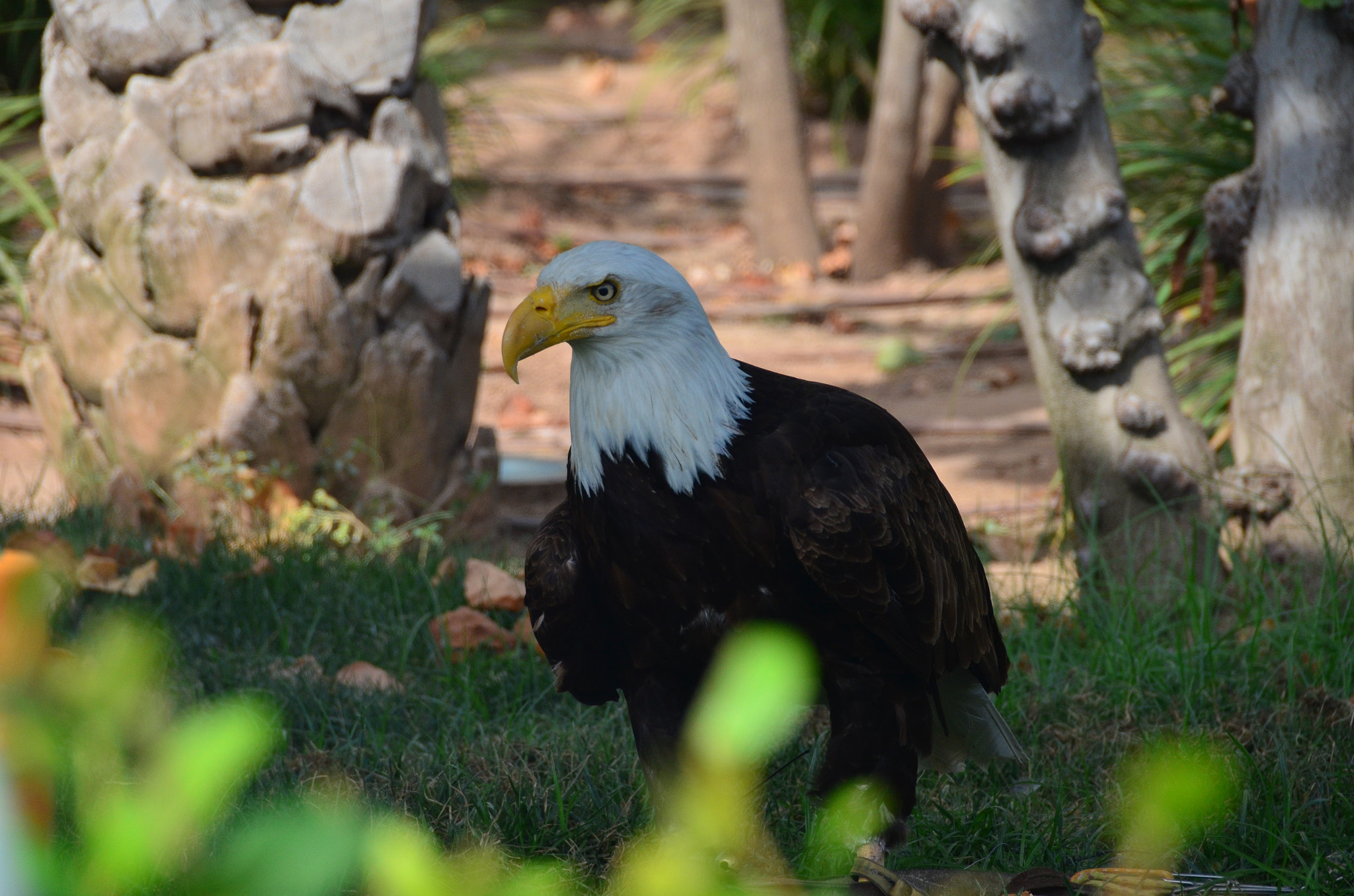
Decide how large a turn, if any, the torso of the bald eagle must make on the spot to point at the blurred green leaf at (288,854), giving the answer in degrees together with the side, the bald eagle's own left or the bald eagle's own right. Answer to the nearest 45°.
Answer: approximately 45° to the bald eagle's own left

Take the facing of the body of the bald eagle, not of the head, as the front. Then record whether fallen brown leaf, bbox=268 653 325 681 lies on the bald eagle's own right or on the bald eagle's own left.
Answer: on the bald eagle's own right

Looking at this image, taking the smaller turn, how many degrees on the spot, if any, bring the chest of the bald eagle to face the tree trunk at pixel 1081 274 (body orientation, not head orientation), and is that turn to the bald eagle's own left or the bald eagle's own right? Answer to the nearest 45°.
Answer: approximately 180°

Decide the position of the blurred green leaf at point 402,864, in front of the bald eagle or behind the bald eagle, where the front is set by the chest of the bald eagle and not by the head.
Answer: in front

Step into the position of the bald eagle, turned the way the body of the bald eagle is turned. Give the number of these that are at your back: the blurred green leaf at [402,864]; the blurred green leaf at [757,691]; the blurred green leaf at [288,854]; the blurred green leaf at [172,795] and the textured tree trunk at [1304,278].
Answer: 1

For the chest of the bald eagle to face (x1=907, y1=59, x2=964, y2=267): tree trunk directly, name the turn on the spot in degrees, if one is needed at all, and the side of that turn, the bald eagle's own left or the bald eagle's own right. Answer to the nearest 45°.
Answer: approximately 135° to the bald eagle's own right

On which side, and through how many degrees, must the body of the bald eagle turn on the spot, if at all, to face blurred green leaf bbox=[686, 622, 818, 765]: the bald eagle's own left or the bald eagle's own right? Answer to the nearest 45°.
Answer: approximately 45° to the bald eagle's own left

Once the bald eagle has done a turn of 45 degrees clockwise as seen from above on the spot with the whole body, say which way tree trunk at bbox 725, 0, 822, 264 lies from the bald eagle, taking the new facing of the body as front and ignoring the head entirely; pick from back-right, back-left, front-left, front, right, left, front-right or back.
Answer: right

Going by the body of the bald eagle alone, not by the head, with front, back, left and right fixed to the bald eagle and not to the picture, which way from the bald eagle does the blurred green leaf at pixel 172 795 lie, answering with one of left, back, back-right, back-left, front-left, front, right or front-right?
front-left

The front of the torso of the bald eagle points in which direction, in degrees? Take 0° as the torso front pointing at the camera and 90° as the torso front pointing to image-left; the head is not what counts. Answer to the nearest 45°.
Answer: approximately 45°

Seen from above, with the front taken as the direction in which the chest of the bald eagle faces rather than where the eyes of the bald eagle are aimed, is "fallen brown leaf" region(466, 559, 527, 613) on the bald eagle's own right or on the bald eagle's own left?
on the bald eagle's own right

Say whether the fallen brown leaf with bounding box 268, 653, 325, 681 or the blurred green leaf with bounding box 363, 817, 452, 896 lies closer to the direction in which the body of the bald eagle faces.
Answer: the blurred green leaf

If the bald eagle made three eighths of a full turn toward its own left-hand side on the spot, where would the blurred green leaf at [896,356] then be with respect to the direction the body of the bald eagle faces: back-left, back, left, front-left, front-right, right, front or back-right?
left

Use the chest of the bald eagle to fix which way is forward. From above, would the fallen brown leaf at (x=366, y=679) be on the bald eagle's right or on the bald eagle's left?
on the bald eagle's right

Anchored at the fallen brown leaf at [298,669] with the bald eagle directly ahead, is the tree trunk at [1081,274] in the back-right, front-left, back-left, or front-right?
front-left

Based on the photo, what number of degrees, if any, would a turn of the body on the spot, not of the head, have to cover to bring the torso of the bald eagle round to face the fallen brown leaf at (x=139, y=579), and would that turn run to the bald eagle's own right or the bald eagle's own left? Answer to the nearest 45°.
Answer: approximately 90° to the bald eagle's own right
